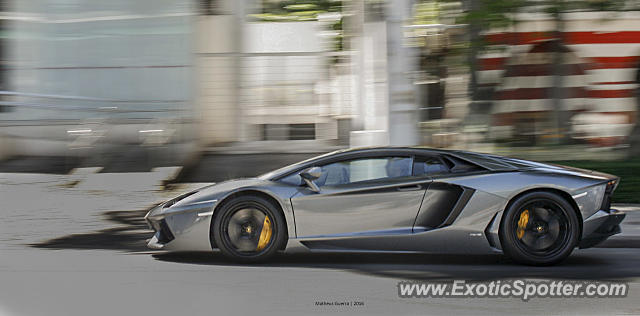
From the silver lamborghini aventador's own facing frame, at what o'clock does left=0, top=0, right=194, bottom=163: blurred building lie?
The blurred building is roughly at 2 o'clock from the silver lamborghini aventador.

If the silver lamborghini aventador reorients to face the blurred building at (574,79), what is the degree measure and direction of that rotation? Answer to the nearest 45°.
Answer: approximately 90° to its right

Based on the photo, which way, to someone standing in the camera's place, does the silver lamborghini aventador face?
facing to the left of the viewer
